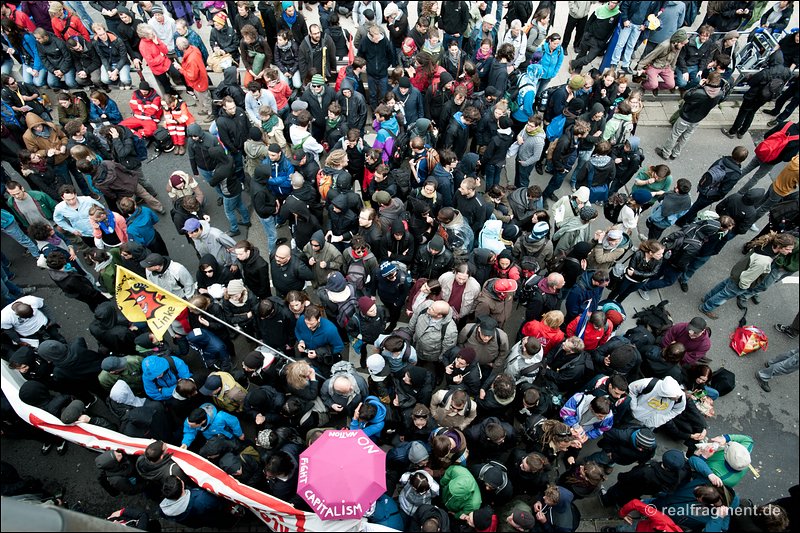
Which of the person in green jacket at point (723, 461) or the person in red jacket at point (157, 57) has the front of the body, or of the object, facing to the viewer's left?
the person in green jacket

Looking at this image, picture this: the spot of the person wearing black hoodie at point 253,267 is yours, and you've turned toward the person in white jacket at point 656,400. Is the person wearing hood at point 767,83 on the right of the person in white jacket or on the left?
left

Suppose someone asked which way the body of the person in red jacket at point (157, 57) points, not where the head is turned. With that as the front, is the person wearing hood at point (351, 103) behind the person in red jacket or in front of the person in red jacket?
in front

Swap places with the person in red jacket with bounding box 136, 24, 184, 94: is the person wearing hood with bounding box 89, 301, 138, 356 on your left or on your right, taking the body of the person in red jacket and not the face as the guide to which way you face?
on your right

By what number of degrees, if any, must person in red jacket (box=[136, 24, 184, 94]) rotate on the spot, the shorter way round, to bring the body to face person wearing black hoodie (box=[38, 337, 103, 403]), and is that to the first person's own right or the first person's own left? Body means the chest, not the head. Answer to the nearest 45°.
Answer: approximately 45° to the first person's own right

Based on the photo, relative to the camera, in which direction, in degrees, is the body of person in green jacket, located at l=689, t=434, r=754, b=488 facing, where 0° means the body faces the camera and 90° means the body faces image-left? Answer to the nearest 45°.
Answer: approximately 90°

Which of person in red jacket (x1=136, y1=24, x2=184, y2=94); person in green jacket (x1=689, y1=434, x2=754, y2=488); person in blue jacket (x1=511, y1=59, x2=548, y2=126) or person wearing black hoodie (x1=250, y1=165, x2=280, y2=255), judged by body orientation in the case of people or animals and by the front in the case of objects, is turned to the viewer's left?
the person in green jacket

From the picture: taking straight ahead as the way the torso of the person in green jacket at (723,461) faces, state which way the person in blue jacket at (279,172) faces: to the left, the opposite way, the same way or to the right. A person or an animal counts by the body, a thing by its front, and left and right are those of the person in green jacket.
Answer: to the left
